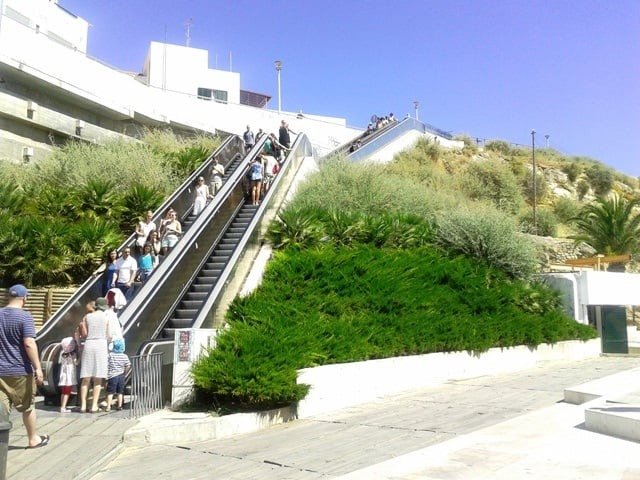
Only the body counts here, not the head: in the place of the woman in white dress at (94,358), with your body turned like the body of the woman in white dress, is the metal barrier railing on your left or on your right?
on your right

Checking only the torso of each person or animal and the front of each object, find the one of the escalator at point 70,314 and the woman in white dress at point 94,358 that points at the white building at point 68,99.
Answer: the woman in white dress

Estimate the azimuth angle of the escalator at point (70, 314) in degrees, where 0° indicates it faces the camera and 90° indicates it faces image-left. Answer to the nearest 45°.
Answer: approximately 45°

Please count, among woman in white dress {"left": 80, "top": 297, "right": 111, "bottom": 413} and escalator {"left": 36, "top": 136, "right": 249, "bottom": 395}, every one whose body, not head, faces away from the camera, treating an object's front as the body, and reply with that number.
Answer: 1

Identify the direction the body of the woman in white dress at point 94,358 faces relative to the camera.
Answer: away from the camera

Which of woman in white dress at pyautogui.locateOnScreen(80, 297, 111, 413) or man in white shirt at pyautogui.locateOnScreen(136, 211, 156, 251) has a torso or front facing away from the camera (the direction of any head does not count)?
woman in white dress at pyautogui.locateOnScreen(80, 297, 111, 413)

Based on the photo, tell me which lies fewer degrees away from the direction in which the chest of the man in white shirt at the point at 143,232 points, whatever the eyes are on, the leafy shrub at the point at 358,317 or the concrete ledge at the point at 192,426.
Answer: the concrete ledge

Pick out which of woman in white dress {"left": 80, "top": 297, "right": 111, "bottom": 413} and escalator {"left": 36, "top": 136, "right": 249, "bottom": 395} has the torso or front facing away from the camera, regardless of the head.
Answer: the woman in white dress

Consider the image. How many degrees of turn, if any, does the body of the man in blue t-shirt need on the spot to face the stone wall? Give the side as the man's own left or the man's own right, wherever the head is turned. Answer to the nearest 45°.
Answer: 0° — they already face it

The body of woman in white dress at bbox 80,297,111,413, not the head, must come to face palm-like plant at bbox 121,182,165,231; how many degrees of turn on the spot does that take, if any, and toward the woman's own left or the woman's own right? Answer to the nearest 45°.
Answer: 0° — they already face it

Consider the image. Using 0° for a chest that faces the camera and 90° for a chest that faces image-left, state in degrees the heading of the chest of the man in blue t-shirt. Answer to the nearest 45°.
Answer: approximately 225°
